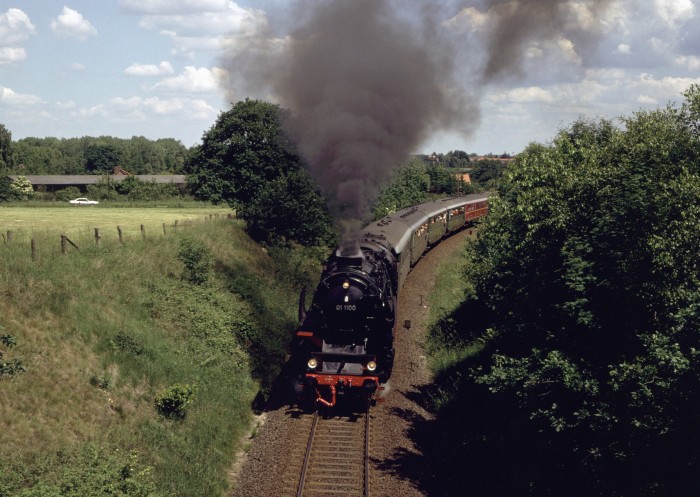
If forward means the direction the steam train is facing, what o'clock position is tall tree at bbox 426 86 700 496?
The tall tree is roughly at 10 o'clock from the steam train.

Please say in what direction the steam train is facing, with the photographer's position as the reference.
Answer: facing the viewer

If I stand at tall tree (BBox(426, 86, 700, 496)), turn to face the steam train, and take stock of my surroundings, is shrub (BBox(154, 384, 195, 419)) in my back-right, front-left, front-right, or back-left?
front-left

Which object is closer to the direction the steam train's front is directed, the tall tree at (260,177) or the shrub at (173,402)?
the shrub

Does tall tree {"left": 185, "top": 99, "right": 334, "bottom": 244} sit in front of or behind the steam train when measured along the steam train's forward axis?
behind

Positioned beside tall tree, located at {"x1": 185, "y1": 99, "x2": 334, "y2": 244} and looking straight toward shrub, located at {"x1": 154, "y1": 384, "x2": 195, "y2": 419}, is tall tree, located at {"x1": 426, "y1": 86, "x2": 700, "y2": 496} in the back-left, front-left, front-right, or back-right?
front-left

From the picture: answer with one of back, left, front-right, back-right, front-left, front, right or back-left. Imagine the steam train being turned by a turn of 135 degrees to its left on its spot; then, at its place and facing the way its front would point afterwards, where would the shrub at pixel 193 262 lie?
left
